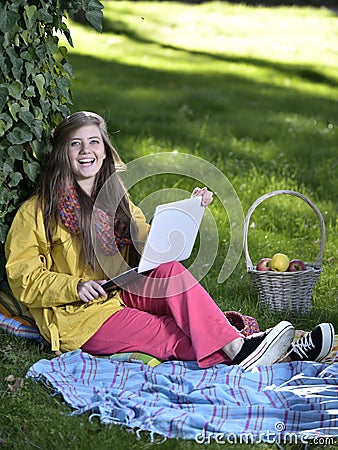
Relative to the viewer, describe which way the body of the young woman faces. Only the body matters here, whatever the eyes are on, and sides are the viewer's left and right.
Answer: facing the viewer and to the right of the viewer

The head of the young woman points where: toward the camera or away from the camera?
toward the camera

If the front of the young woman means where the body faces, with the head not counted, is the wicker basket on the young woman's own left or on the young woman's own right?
on the young woman's own left

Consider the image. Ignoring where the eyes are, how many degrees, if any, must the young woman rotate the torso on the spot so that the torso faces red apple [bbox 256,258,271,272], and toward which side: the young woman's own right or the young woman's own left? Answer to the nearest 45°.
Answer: approximately 90° to the young woman's own left

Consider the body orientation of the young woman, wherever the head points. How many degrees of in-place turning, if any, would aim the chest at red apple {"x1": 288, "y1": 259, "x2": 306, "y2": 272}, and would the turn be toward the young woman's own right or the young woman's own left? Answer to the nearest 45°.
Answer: approximately 90° to the young woman's own left
